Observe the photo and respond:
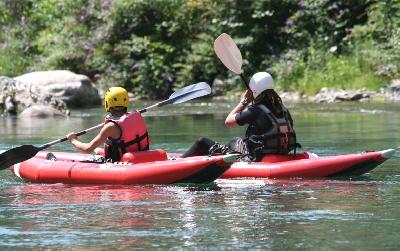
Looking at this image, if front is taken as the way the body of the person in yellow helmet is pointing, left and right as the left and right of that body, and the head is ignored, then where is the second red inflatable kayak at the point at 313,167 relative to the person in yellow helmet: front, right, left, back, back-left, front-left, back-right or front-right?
back-right

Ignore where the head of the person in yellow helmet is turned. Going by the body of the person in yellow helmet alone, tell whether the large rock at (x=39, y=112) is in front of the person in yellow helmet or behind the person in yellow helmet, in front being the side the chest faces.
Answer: in front

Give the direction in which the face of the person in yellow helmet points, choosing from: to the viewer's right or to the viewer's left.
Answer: to the viewer's left

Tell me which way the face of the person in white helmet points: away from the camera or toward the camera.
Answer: away from the camera

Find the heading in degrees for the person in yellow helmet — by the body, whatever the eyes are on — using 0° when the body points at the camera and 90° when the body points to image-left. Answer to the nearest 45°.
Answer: approximately 135°

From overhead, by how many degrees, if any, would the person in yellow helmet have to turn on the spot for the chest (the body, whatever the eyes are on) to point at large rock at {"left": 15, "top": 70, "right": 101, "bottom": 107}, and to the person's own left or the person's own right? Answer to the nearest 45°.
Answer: approximately 45° to the person's own right

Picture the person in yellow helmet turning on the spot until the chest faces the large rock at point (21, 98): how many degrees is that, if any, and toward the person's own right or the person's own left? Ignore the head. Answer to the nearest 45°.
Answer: approximately 45° to the person's own right

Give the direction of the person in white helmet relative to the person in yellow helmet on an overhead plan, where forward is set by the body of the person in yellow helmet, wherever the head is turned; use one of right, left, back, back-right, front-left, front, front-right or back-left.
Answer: back-right
